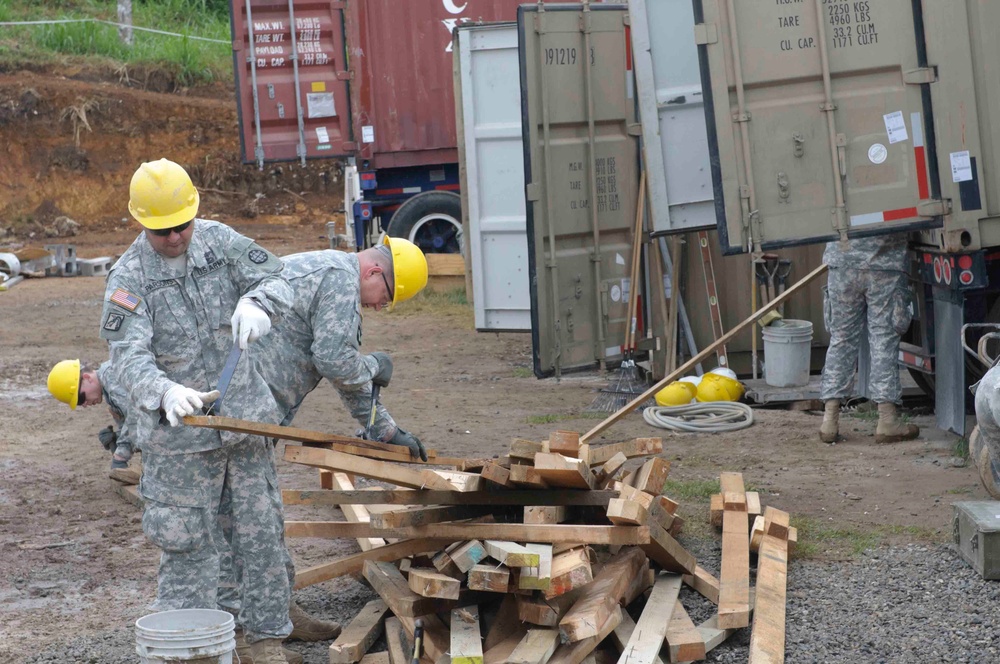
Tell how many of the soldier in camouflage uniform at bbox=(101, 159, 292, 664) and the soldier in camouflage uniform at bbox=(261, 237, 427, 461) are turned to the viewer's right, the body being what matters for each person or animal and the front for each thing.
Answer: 1

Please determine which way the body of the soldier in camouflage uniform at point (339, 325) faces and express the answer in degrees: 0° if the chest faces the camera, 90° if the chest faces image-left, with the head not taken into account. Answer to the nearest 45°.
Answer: approximately 270°

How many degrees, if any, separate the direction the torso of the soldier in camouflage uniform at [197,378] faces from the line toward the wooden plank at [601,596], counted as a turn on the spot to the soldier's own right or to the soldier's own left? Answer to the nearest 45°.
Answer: approximately 90° to the soldier's own left

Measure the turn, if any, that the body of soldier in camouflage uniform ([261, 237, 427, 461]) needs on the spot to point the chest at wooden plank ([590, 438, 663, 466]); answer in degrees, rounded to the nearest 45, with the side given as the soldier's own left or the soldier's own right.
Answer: approximately 45° to the soldier's own left

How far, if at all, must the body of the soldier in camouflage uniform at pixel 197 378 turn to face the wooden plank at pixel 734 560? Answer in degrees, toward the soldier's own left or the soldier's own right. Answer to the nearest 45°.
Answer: approximately 90° to the soldier's own left

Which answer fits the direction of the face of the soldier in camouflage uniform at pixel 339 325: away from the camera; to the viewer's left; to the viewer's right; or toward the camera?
to the viewer's right

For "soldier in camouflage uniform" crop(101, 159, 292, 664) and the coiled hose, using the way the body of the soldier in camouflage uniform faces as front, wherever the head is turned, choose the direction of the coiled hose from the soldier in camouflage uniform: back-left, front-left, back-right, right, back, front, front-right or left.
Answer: back-left

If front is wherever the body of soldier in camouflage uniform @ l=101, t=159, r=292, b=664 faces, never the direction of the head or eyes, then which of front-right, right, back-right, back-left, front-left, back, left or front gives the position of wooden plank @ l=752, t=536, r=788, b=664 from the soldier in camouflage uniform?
left

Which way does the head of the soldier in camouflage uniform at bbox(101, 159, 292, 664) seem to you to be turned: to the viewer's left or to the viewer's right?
to the viewer's right

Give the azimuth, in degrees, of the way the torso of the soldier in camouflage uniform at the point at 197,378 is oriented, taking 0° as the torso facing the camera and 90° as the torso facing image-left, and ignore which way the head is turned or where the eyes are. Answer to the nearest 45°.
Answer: approximately 0°
